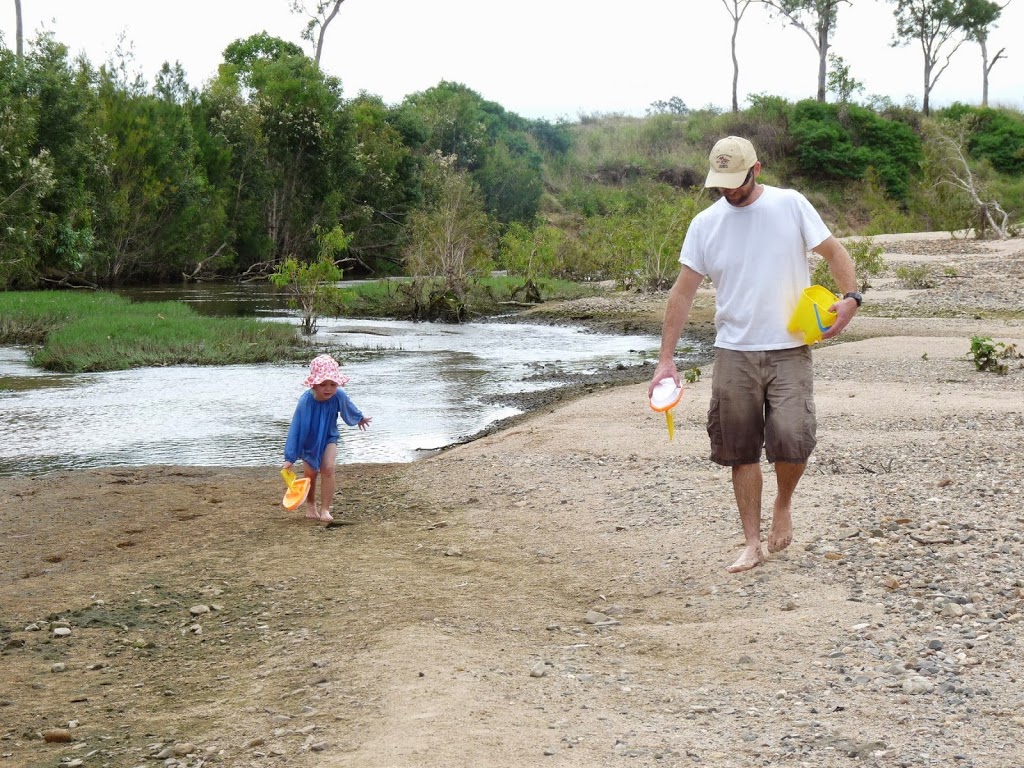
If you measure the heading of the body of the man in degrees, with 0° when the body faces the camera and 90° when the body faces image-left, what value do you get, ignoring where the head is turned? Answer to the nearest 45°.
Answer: approximately 0°

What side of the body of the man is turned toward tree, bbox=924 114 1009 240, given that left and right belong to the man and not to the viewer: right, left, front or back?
back

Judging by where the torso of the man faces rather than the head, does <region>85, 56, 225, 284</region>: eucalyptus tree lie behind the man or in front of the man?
behind

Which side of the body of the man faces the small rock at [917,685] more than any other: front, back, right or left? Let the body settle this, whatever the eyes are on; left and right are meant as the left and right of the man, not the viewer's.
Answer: front

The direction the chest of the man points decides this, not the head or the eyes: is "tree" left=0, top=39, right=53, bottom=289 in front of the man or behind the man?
behind

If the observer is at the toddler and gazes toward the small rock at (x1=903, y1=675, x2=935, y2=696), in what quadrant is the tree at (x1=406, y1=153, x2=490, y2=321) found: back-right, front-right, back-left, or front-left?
back-left

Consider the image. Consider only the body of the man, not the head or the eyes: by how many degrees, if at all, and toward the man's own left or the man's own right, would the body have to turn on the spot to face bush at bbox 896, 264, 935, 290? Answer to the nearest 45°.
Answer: approximately 180°

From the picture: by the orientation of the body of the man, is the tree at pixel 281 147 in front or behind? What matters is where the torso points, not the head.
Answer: behind

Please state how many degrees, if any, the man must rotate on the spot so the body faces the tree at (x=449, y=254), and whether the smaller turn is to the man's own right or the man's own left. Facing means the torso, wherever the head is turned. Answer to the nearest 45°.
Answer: approximately 180°

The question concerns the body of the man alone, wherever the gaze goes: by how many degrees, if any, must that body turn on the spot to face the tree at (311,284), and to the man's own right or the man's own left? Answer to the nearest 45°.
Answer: approximately 135° to the man's own right
